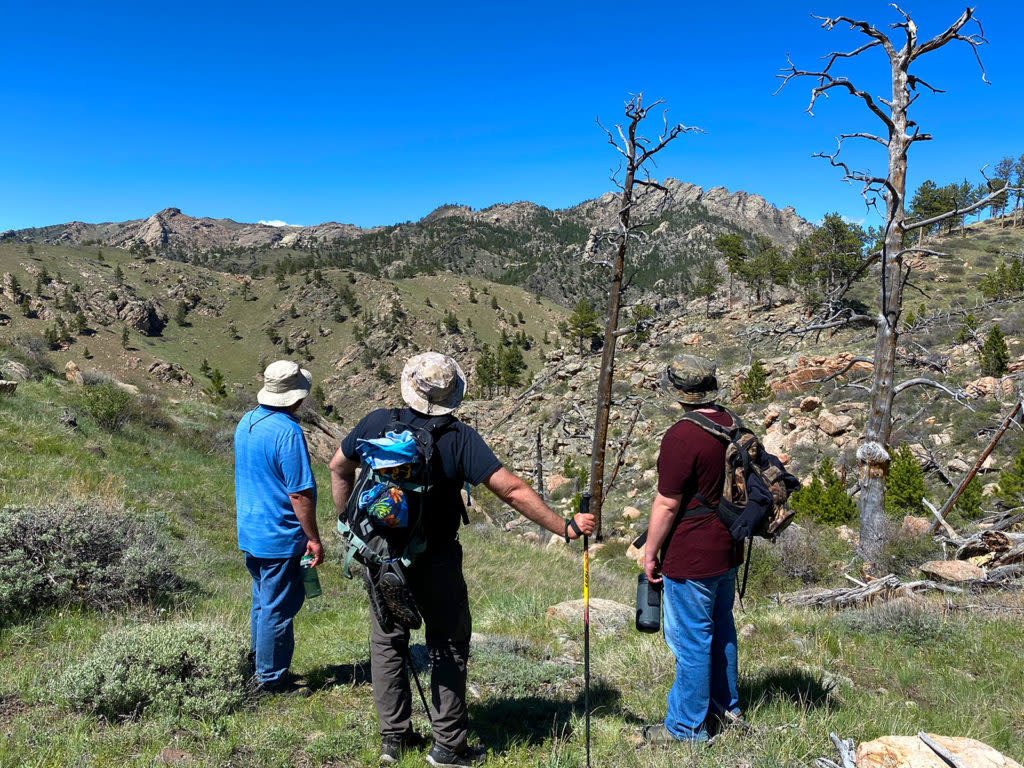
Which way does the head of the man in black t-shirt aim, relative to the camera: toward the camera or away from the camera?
away from the camera

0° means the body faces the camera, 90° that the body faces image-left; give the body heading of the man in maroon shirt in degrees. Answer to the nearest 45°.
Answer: approximately 135°

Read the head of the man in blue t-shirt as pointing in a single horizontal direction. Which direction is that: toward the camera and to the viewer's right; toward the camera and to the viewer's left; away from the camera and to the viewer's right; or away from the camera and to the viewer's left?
away from the camera and to the viewer's right

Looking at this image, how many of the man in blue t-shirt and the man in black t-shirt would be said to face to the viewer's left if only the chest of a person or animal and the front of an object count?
0

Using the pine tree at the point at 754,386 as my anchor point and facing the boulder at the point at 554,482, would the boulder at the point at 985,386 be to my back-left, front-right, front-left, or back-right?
back-left

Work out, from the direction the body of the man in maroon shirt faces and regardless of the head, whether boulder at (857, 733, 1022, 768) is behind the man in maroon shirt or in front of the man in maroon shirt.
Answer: behind

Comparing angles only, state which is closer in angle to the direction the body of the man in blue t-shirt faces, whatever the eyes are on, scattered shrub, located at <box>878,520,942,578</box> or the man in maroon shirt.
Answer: the scattered shrub

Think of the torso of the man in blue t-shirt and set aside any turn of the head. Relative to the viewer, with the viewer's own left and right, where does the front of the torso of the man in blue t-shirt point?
facing away from the viewer and to the right of the viewer

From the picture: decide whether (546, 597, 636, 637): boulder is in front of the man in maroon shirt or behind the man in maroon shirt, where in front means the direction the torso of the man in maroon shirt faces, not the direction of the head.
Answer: in front

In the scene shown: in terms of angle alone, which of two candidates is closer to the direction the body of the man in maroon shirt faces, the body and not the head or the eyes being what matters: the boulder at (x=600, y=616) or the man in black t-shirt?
the boulder

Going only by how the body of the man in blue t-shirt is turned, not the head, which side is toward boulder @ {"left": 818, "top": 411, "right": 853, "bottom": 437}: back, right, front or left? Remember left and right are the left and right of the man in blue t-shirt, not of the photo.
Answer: front

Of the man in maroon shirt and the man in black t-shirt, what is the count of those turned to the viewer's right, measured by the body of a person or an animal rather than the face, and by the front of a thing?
0

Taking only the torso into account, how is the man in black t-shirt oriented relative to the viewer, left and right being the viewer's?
facing away from the viewer

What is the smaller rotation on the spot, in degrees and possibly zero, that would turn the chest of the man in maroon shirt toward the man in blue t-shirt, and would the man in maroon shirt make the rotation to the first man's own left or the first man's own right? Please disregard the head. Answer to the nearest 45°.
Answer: approximately 45° to the first man's own left
